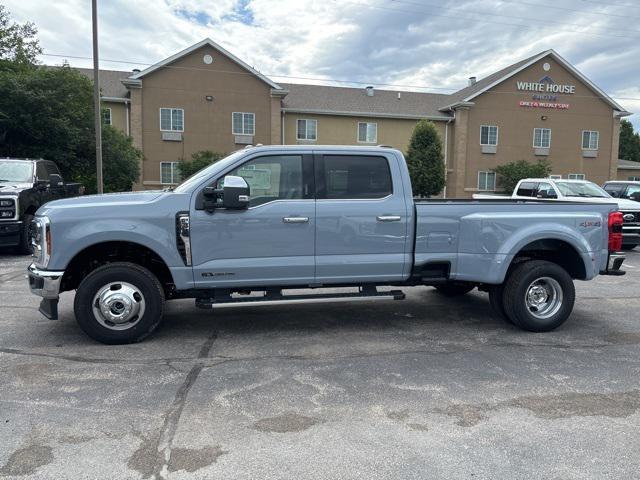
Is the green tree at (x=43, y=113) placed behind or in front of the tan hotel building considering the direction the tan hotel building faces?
in front

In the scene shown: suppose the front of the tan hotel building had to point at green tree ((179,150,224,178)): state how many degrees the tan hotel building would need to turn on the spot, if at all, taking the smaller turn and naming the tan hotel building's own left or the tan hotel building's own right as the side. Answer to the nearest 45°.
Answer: approximately 45° to the tan hotel building's own right

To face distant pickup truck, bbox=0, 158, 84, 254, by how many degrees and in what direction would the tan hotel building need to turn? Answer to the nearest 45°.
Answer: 0° — it already faces it

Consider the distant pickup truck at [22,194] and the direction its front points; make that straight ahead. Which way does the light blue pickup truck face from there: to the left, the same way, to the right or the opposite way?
to the right

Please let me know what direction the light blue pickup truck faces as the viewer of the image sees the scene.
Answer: facing to the left of the viewer

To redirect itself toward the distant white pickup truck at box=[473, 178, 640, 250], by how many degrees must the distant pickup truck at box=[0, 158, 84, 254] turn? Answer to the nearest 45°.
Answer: approximately 135° to its left

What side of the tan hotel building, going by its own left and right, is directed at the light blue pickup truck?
front

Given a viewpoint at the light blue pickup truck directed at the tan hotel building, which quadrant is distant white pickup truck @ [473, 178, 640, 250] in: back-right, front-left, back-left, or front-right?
front-right

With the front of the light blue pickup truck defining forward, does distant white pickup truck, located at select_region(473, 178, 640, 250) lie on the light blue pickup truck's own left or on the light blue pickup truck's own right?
on the light blue pickup truck's own right

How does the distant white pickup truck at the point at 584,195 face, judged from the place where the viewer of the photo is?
facing the viewer and to the right of the viewer

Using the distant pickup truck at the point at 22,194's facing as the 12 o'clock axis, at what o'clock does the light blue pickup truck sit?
The light blue pickup truck is roughly at 10 o'clock from the distant pickup truck.

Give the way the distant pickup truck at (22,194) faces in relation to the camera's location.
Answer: facing the viewer and to the left of the viewer

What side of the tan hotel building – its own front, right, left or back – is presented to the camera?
front

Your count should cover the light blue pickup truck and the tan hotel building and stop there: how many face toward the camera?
1

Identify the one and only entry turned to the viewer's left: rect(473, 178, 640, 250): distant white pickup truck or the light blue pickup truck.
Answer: the light blue pickup truck
